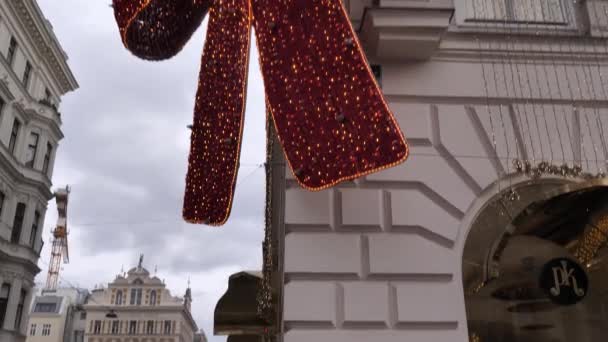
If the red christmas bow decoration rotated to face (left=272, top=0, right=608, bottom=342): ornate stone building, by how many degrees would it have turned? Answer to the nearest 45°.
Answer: approximately 135° to its left

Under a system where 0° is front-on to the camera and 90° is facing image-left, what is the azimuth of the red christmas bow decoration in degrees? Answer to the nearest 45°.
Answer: approximately 0°

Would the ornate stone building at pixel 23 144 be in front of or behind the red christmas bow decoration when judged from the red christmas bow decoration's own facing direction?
behind
